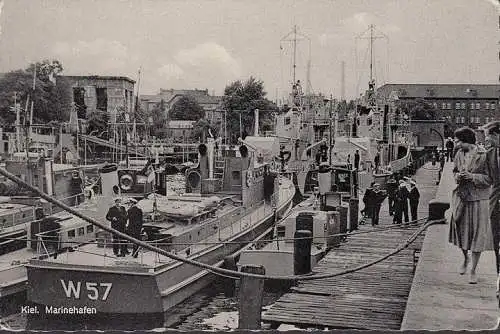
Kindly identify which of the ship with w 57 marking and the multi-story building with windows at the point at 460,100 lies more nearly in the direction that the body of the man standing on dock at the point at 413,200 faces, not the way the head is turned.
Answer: the ship with w 57 marking

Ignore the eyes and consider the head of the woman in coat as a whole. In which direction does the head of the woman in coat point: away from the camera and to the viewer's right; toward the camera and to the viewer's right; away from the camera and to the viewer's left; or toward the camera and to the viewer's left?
toward the camera and to the viewer's left

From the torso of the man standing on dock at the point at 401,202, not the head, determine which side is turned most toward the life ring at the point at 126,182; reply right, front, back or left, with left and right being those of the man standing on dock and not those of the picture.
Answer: right

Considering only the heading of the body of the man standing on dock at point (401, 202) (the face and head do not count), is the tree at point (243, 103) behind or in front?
behind

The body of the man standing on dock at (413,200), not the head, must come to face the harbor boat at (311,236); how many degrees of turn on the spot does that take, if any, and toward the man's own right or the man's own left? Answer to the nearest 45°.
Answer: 0° — they already face it

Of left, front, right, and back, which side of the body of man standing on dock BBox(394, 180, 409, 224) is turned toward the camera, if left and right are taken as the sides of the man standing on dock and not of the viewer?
front

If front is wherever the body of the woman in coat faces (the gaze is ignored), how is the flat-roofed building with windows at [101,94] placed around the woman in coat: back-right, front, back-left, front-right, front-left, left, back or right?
right

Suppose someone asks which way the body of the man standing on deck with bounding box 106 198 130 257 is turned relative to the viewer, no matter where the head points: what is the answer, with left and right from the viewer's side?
facing the viewer

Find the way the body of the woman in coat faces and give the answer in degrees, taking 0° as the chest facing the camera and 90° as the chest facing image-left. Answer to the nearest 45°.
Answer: approximately 45°
